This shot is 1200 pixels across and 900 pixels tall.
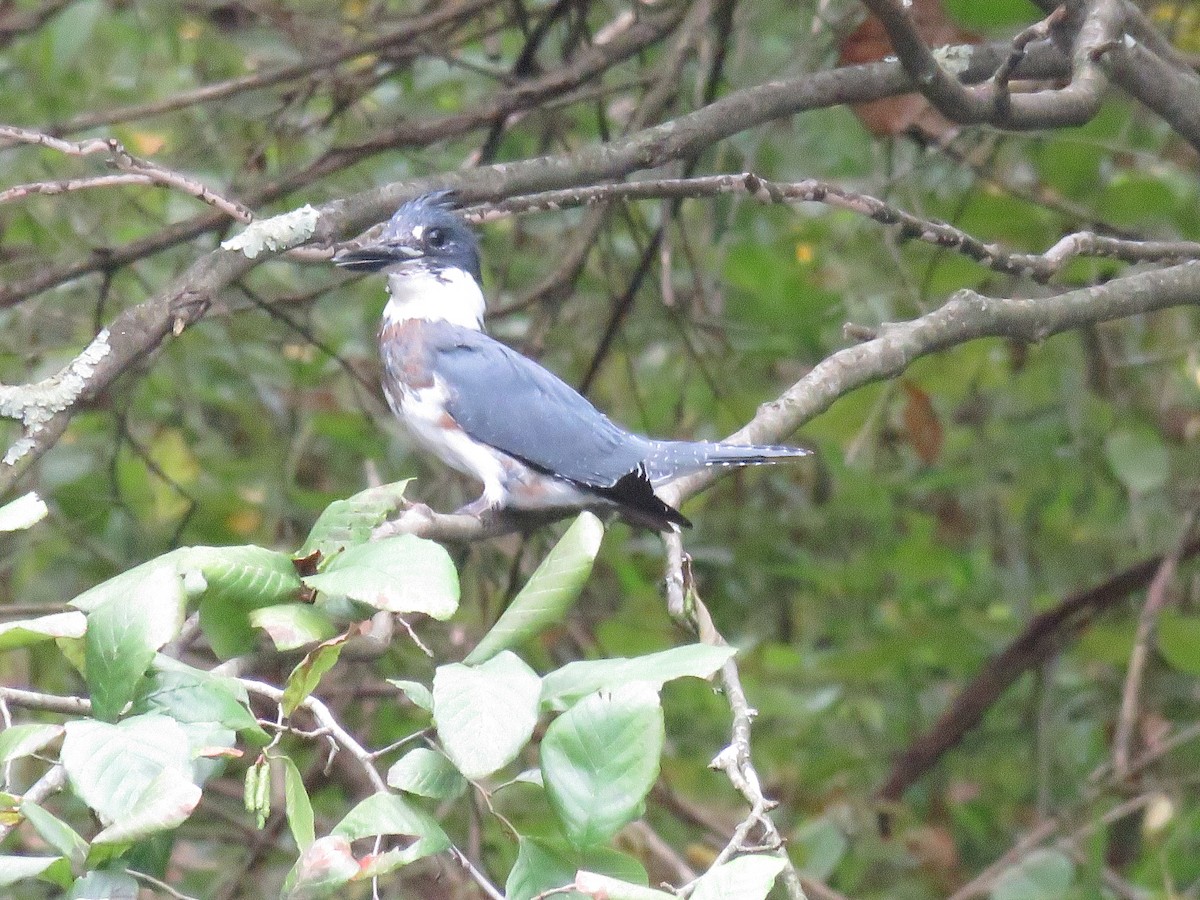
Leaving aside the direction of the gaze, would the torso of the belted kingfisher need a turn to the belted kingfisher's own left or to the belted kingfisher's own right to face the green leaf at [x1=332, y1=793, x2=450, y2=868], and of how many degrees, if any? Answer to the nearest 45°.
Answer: approximately 90° to the belted kingfisher's own left

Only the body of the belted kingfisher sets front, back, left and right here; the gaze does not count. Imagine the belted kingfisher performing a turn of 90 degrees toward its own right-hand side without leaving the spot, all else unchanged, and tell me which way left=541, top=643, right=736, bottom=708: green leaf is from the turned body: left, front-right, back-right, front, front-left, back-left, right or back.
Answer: back

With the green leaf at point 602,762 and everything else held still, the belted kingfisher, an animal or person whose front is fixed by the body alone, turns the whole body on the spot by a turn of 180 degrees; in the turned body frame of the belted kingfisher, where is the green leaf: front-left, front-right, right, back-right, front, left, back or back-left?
right

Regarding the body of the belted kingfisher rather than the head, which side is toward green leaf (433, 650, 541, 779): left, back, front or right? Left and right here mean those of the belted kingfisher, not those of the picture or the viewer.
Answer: left

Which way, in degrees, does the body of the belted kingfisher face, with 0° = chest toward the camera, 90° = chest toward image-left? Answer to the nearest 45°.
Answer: approximately 90°

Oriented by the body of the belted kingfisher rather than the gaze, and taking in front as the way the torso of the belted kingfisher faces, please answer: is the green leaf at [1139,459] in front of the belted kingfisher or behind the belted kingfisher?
behind

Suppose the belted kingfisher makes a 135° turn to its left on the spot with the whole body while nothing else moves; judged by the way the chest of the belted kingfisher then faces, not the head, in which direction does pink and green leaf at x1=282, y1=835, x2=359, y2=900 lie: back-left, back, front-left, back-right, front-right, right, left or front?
front-right

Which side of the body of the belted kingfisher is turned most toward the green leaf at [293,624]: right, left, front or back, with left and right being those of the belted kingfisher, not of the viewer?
front

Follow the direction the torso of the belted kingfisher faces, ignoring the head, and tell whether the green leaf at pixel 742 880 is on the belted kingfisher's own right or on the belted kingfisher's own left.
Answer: on the belted kingfisher's own left
